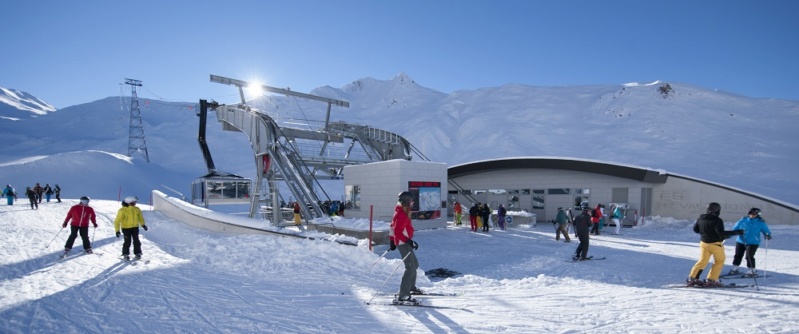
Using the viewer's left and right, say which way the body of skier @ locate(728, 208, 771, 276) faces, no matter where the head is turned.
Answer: facing the viewer and to the left of the viewer

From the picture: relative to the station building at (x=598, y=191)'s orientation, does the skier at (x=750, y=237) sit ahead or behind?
ahead

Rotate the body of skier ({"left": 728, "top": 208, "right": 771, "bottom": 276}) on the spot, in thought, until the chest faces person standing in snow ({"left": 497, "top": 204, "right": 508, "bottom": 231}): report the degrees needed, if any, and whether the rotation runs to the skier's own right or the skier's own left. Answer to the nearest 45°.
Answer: approximately 90° to the skier's own right

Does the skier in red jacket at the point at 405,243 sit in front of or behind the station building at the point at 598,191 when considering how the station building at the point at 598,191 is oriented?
in front

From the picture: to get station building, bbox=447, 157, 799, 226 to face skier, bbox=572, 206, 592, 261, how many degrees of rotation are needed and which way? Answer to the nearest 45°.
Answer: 0° — it already faces them

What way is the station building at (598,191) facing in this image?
toward the camera

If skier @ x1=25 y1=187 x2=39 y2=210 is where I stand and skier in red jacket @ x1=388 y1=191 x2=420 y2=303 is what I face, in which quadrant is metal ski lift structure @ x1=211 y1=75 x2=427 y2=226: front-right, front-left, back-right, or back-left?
front-left
